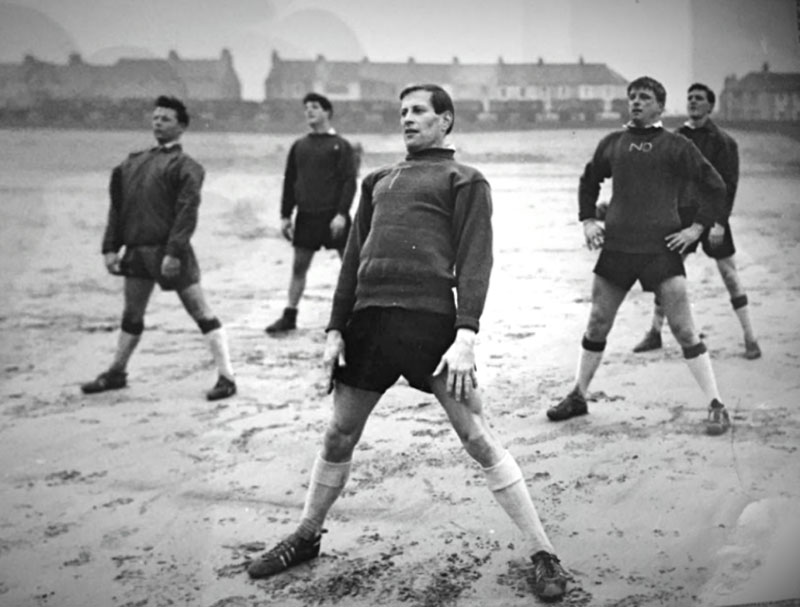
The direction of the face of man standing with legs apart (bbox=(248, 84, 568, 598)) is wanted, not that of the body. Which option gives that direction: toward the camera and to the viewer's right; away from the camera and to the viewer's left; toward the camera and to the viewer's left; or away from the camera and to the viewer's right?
toward the camera and to the viewer's left

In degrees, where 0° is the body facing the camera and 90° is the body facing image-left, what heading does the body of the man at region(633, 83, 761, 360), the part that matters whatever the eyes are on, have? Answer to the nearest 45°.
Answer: approximately 45°

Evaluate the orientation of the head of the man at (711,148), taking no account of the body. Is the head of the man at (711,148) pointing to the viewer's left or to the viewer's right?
to the viewer's left

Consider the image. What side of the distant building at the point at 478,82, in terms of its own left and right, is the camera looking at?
front

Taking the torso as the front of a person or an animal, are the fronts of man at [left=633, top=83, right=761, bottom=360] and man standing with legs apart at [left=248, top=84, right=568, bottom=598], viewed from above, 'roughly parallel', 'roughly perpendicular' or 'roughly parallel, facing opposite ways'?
roughly parallel

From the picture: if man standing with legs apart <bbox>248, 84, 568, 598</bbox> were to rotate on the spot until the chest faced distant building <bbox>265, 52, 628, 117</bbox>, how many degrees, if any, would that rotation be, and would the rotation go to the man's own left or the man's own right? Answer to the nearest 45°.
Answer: approximately 135° to the man's own right

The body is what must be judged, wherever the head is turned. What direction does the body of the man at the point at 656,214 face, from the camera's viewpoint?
toward the camera

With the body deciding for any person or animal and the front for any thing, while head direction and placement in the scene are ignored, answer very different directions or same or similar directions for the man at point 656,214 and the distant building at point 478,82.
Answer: same or similar directions

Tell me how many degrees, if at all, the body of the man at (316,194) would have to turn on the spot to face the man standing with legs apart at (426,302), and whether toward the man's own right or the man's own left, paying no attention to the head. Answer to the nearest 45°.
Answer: approximately 45° to the man's own left

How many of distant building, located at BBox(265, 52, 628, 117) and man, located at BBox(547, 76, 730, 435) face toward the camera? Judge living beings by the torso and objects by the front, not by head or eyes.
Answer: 2

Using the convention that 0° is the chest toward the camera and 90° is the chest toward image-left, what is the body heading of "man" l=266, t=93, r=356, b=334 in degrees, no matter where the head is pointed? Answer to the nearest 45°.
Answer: approximately 45°
